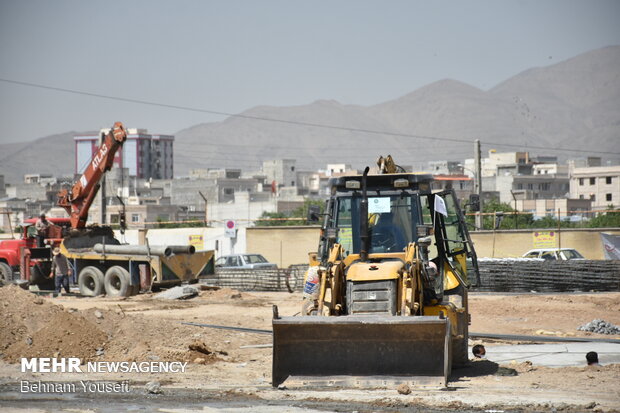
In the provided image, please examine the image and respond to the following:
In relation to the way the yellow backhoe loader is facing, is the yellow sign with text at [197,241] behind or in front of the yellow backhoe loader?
behind

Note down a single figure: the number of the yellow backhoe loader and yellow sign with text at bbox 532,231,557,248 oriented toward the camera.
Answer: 2

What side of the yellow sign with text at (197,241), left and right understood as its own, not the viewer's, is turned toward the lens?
front

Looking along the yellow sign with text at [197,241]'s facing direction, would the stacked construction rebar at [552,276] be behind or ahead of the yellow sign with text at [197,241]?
ahead

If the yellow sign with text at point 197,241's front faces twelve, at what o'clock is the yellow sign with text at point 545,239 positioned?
the yellow sign with text at point 545,239 is roughly at 10 o'clock from the yellow sign with text at point 197,241.

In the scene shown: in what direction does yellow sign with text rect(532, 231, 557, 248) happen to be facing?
toward the camera

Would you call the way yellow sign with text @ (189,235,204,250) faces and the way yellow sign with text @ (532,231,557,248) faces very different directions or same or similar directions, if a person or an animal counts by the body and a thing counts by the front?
same or similar directions

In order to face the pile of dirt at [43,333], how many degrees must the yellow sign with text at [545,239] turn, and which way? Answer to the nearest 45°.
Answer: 0° — it already faces it

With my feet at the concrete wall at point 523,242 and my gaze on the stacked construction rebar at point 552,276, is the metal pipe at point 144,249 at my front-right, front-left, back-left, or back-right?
front-right

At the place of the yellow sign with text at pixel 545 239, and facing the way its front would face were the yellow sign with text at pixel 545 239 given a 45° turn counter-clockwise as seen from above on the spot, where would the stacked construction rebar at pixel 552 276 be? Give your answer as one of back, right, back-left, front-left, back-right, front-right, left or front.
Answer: front-right

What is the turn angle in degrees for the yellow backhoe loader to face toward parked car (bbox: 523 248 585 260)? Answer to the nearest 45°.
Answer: approximately 180°

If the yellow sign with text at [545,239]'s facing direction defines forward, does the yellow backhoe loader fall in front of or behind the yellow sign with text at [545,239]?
in front

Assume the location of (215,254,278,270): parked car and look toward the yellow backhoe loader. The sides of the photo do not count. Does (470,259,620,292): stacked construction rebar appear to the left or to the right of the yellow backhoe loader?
left

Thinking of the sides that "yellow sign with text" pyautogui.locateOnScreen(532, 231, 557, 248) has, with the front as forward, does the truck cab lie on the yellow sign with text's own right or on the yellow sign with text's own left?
on the yellow sign with text's own right

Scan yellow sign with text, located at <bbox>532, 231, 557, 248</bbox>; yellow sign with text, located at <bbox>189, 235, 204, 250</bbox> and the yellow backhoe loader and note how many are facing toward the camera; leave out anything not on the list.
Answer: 3
